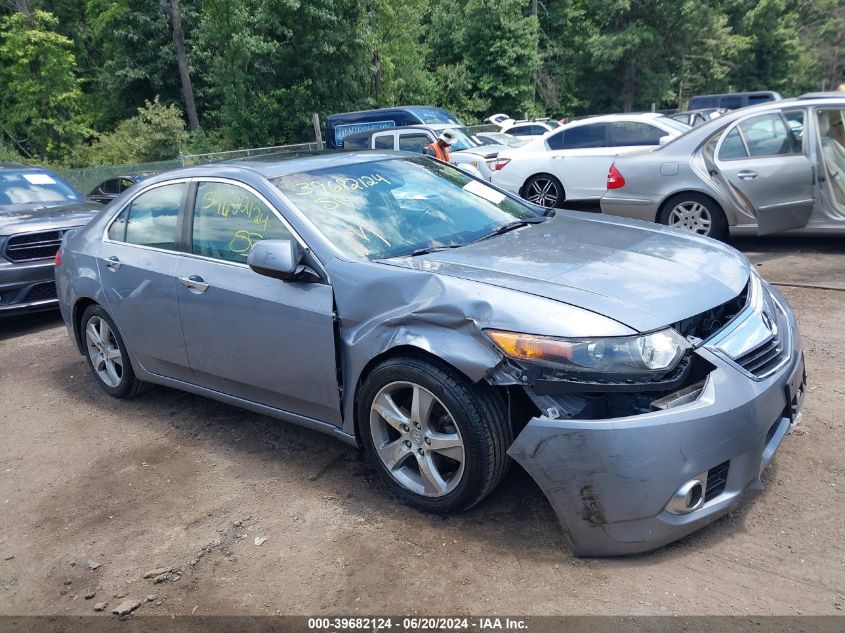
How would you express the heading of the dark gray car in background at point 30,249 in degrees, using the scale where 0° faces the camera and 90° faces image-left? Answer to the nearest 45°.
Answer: approximately 315°

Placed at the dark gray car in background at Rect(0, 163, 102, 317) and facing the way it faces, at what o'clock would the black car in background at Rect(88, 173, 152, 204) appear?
the black car in background at Rect(88, 173, 152, 204) is roughly at 6 o'clock from the dark gray car in background at Rect(0, 163, 102, 317).

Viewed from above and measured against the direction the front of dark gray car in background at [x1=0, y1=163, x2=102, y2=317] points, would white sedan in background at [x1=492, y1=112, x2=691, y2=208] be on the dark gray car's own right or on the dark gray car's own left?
on the dark gray car's own left

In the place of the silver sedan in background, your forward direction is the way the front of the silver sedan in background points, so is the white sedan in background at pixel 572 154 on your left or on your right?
on your left

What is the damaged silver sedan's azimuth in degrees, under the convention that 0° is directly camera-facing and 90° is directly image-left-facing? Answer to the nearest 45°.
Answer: approximately 315°

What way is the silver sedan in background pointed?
to the viewer's right
